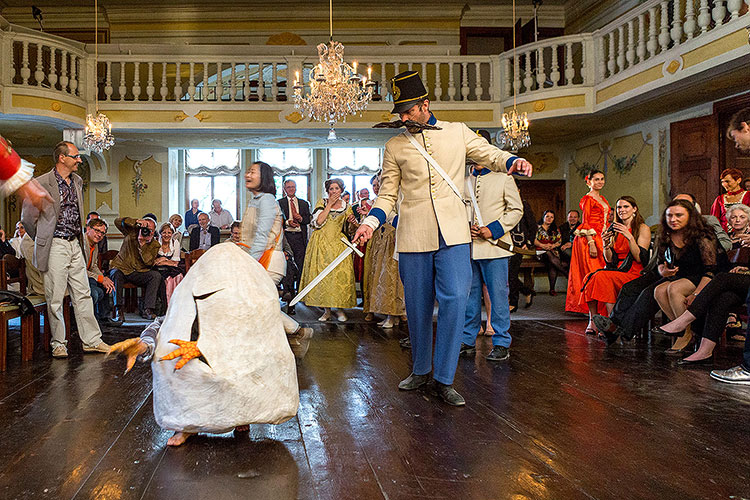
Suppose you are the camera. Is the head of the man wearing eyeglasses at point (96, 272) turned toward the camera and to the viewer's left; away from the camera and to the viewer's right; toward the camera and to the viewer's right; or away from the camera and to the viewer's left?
toward the camera and to the viewer's right

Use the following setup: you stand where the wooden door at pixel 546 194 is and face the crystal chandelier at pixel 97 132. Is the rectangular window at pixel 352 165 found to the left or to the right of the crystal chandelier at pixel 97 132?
right

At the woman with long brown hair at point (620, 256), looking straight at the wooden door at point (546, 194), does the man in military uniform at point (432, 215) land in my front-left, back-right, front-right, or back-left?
back-left

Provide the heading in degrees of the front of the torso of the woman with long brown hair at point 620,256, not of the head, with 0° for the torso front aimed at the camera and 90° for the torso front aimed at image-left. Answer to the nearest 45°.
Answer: approximately 45°

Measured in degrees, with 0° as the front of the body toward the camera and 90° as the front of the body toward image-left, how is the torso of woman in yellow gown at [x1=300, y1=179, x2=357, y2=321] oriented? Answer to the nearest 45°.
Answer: approximately 0°

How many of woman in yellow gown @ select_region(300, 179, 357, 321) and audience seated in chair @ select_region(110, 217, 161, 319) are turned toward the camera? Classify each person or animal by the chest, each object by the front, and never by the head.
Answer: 2

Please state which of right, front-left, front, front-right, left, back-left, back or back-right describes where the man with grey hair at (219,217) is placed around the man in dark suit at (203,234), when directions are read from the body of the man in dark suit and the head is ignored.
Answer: back
